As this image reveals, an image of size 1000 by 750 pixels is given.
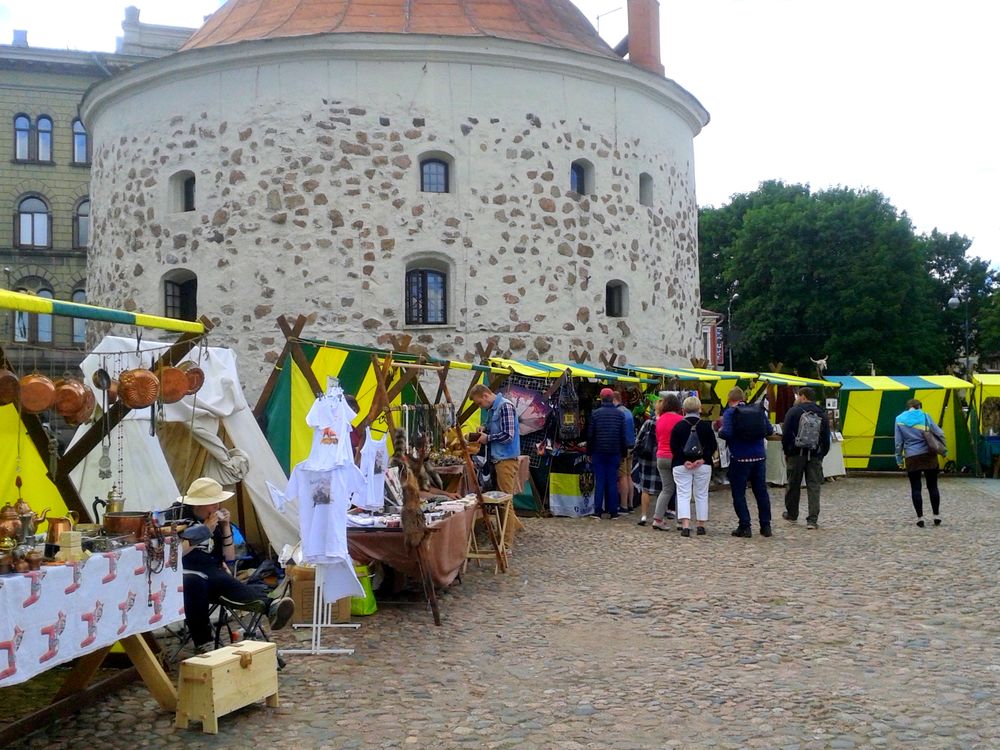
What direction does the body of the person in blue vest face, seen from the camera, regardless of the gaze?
to the viewer's left

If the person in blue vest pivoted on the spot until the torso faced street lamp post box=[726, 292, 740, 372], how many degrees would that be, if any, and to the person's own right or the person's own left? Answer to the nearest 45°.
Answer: approximately 90° to the person's own right

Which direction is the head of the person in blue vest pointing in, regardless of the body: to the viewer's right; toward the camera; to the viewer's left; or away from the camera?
to the viewer's left

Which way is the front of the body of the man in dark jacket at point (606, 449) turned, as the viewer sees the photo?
away from the camera

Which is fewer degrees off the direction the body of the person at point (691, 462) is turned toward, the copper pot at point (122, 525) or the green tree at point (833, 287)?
the green tree

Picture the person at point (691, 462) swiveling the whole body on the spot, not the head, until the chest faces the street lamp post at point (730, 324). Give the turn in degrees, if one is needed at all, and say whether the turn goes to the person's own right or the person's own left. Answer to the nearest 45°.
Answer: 0° — they already face it

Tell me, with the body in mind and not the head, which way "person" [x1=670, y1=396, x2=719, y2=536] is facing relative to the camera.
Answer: away from the camera

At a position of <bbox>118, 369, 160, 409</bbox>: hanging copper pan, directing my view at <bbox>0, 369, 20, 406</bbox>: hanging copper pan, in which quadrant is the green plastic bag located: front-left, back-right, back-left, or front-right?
back-right

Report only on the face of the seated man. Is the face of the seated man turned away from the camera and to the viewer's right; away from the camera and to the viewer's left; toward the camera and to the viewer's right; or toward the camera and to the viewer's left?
toward the camera and to the viewer's right

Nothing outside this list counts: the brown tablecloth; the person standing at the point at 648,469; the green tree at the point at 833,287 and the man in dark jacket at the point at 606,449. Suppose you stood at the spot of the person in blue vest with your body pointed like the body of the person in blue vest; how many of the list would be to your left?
1

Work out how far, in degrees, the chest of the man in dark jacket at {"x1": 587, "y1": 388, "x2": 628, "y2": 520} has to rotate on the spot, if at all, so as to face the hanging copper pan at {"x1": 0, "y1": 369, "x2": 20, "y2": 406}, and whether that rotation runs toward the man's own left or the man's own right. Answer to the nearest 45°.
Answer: approximately 135° to the man's own left

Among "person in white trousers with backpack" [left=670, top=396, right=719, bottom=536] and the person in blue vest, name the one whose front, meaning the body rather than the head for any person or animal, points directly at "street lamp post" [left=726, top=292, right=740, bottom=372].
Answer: the person in white trousers with backpack

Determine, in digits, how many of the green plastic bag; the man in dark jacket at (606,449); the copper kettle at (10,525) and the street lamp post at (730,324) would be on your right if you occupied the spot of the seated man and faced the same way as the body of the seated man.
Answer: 1

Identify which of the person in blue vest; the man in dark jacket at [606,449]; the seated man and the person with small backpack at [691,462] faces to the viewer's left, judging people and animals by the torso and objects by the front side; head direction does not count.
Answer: the person in blue vest
